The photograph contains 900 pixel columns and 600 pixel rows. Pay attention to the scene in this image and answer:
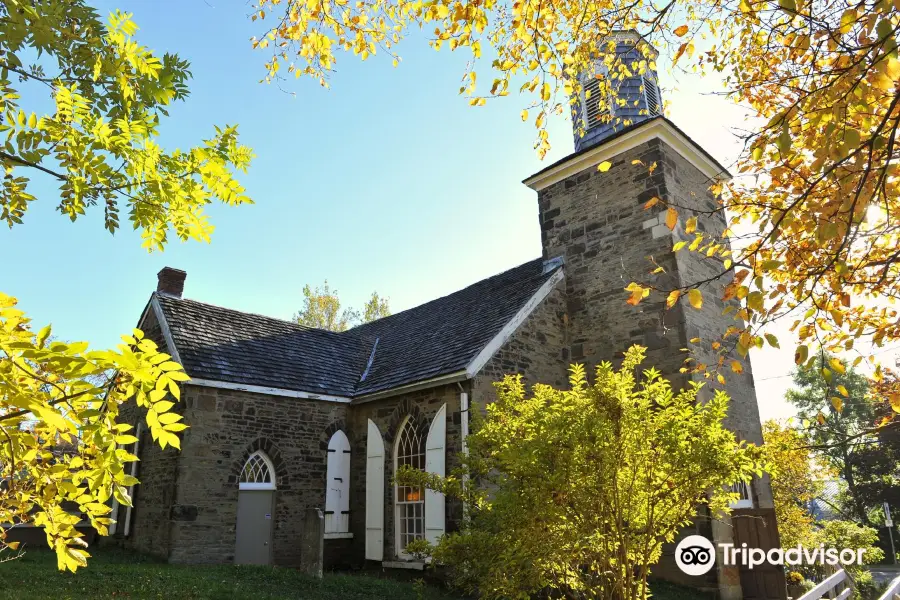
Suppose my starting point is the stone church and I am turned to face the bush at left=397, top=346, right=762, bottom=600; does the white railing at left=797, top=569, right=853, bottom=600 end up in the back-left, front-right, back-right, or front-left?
front-left

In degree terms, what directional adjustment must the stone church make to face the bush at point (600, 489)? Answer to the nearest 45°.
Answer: approximately 45° to its right

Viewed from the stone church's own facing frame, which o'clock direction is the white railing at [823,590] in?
The white railing is roughly at 12 o'clock from the stone church.

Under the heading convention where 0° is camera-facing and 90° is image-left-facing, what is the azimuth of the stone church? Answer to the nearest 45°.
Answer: approximately 315°
